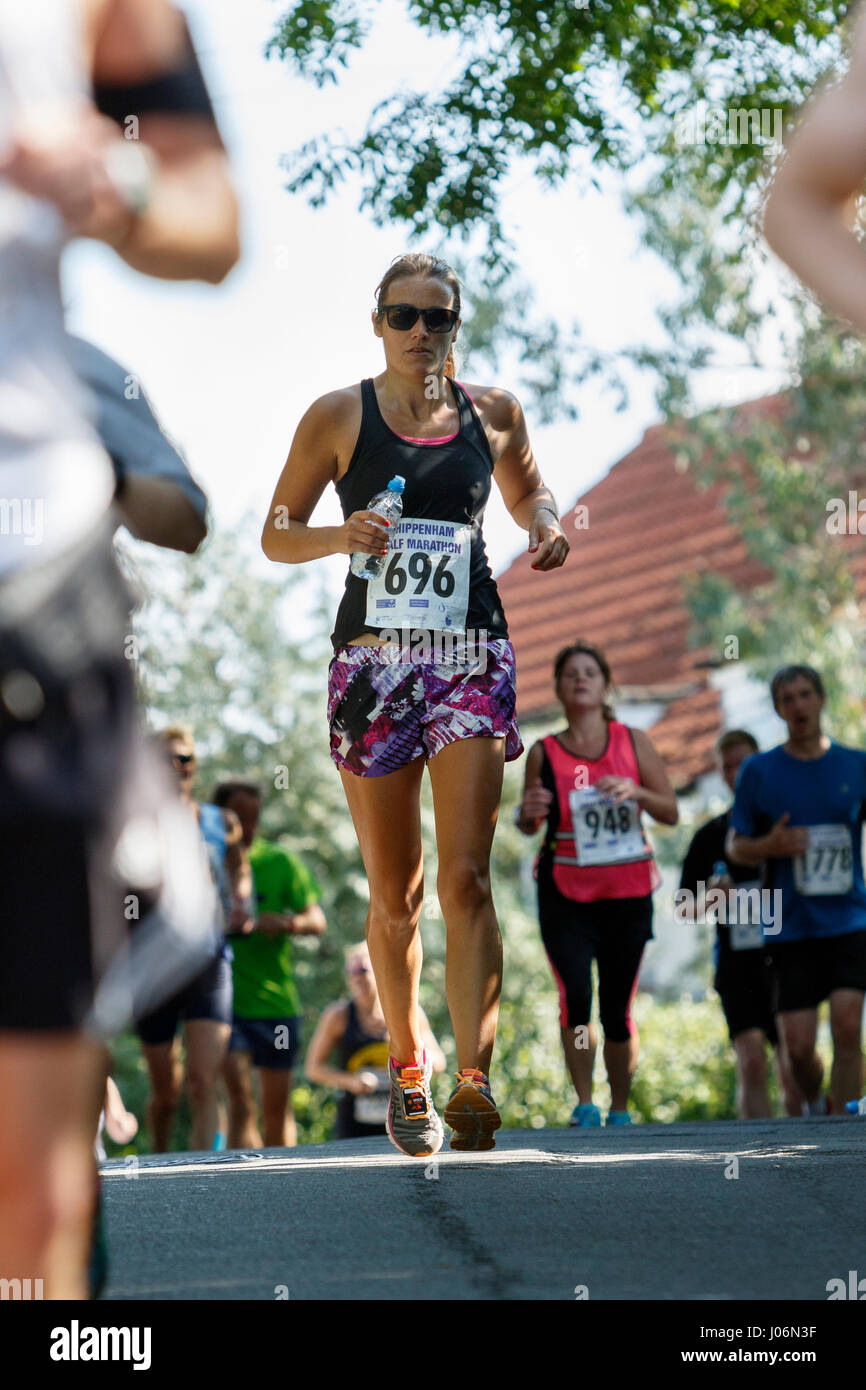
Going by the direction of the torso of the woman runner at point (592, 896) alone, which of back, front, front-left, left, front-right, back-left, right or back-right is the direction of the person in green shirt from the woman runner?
back-right

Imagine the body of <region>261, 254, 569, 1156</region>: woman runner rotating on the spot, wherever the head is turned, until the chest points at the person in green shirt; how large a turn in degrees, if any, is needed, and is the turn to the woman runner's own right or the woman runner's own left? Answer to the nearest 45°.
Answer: approximately 180°

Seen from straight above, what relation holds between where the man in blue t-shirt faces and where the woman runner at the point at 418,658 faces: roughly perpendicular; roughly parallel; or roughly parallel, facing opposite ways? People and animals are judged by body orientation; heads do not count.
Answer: roughly parallel

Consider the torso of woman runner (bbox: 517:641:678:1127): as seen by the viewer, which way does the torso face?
toward the camera

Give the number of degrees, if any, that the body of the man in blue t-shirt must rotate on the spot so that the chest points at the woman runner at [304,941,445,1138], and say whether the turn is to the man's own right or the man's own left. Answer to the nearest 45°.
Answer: approximately 135° to the man's own right

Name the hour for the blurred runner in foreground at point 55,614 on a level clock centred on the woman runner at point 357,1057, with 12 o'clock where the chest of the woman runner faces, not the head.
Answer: The blurred runner in foreground is roughly at 12 o'clock from the woman runner.

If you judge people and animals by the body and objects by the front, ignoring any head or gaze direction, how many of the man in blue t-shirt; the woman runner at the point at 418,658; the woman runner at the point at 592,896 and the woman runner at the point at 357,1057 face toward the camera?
4

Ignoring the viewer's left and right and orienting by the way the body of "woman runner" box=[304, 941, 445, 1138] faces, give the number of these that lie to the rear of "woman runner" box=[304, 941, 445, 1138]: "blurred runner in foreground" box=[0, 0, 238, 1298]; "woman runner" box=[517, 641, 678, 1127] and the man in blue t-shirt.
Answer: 0

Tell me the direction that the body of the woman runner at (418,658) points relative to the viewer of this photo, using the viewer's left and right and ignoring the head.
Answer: facing the viewer

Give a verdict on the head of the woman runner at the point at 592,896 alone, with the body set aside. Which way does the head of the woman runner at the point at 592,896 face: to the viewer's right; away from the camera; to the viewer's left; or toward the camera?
toward the camera

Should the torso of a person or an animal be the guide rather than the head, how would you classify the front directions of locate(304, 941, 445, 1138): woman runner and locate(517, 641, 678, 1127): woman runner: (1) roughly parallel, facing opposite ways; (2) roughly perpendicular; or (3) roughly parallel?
roughly parallel

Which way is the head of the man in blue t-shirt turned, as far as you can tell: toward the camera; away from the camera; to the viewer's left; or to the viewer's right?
toward the camera

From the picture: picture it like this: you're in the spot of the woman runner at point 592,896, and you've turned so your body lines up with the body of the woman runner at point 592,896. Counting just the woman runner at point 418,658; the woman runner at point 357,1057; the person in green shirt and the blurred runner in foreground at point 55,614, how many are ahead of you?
2

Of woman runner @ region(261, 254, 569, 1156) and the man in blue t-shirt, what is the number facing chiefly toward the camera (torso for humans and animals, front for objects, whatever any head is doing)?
2

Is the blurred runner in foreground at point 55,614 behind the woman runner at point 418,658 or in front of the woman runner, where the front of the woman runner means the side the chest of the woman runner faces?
in front

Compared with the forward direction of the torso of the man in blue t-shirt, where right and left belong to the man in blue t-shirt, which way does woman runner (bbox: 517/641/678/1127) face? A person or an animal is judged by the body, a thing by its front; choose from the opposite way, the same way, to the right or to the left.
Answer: the same way
